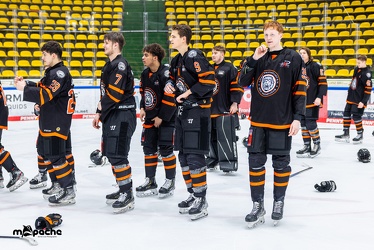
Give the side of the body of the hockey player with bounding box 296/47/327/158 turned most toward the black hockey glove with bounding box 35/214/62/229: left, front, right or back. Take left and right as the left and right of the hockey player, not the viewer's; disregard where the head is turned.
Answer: front

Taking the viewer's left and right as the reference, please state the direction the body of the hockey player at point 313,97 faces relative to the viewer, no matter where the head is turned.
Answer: facing the viewer and to the left of the viewer

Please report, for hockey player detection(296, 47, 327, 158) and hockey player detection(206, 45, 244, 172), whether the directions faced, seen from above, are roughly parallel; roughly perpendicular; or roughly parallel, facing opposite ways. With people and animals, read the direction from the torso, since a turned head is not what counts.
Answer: roughly parallel

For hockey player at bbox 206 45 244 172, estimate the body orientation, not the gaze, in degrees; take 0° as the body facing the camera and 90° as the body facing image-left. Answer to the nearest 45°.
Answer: approximately 45°

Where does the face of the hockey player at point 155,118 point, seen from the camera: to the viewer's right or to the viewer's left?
to the viewer's left
